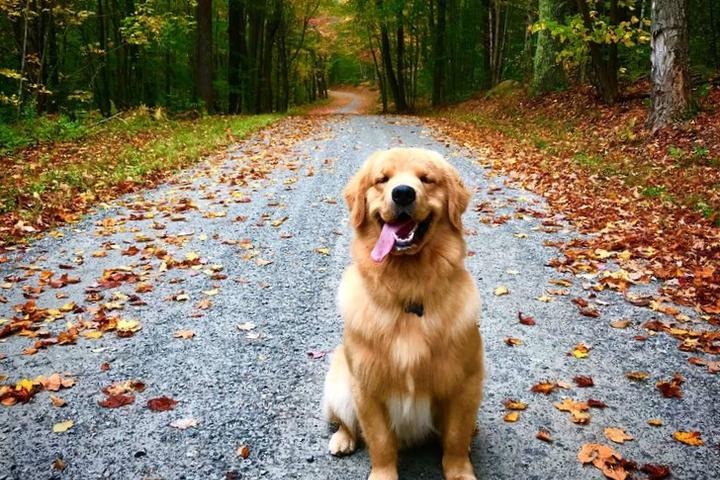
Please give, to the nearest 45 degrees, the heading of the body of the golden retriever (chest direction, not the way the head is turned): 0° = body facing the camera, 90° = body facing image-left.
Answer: approximately 0°

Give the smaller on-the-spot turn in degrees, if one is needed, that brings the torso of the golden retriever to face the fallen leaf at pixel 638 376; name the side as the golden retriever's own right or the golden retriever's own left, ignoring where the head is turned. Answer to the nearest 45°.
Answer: approximately 135° to the golden retriever's own left

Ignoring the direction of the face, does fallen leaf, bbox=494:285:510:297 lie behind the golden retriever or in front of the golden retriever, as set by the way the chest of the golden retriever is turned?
behind

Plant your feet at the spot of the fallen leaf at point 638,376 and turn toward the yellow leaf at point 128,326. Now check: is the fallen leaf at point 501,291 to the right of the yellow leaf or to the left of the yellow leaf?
right

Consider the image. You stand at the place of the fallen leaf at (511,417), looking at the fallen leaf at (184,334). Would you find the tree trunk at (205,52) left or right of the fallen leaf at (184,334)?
right

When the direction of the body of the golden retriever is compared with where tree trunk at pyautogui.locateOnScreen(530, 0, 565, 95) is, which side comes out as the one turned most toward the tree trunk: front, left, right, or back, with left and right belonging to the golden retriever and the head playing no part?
back

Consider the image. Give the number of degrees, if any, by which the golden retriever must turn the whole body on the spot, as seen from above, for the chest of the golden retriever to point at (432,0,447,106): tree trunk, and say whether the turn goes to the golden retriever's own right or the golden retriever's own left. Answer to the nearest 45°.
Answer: approximately 180°
